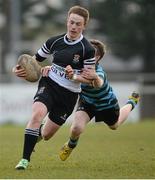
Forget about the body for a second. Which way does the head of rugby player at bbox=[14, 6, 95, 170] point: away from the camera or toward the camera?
toward the camera

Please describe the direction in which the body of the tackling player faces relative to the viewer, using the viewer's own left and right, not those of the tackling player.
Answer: facing the viewer and to the left of the viewer
